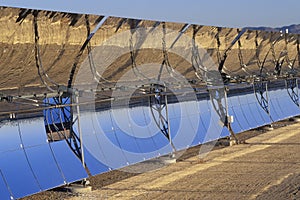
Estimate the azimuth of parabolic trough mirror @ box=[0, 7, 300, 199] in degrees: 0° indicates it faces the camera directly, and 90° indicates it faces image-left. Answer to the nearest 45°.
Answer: approximately 315°
